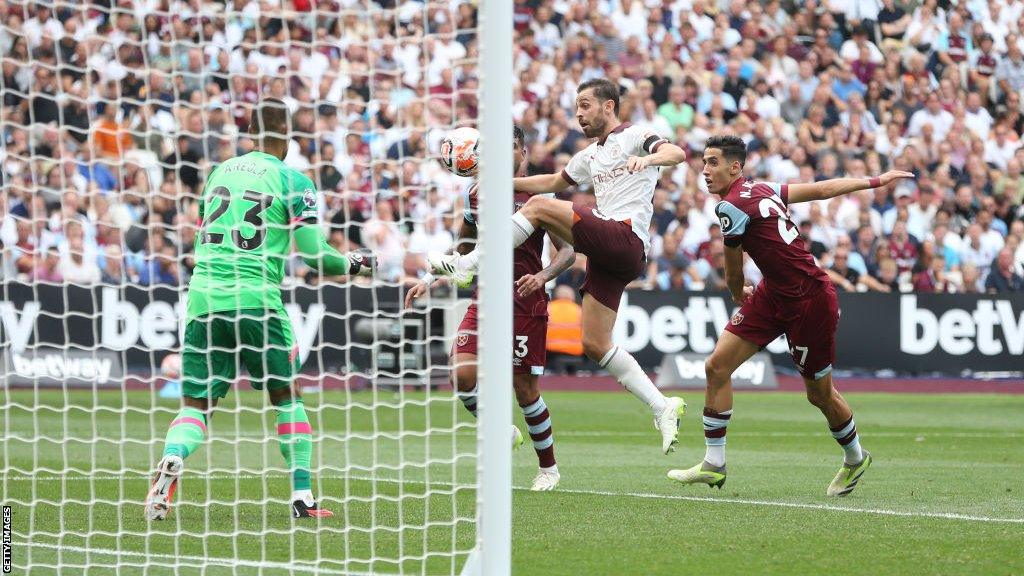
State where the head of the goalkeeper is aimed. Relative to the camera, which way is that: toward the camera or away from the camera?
away from the camera

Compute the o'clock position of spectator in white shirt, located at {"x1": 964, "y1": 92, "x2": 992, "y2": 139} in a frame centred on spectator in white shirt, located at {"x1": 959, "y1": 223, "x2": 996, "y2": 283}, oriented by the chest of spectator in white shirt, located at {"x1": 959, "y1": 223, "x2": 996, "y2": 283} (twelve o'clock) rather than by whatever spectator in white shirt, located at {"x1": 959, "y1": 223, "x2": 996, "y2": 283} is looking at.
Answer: spectator in white shirt, located at {"x1": 964, "y1": 92, "x2": 992, "y2": 139} is roughly at 6 o'clock from spectator in white shirt, located at {"x1": 959, "y1": 223, "x2": 996, "y2": 283}.

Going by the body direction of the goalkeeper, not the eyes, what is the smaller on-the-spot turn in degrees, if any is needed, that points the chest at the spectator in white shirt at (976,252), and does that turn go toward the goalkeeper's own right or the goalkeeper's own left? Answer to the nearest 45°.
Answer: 0° — they already face them

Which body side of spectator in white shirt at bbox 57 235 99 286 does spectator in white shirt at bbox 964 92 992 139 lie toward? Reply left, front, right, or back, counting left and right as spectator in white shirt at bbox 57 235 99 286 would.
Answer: left

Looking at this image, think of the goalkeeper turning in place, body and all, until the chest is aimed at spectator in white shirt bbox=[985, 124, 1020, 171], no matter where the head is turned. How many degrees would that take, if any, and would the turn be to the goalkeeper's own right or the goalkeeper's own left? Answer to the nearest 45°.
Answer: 0° — they already face them

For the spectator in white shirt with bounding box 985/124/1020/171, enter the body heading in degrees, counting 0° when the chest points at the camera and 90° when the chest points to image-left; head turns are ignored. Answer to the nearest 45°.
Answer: approximately 0°

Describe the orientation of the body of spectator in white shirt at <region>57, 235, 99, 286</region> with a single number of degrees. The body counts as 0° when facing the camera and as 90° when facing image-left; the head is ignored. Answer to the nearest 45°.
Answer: approximately 0°

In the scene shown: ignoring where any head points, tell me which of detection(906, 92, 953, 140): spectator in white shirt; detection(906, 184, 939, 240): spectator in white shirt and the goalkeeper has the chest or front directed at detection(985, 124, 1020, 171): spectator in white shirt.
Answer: the goalkeeper

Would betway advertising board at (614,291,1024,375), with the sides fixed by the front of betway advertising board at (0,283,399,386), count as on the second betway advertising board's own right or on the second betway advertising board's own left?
on the second betway advertising board's own left

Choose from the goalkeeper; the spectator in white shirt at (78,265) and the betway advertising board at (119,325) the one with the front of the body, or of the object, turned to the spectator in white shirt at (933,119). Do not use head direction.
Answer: the goalkeeper
